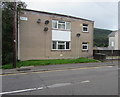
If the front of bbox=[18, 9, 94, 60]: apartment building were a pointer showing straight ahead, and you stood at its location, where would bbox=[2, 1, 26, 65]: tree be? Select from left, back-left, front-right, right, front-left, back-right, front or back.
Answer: right

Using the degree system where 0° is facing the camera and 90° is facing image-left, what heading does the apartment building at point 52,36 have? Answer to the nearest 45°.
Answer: approximately 315°
